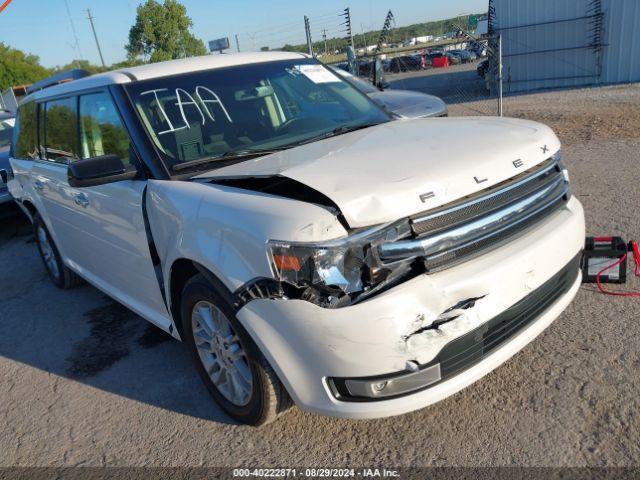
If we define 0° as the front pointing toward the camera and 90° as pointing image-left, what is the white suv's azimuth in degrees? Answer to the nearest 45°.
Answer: approximately 315°

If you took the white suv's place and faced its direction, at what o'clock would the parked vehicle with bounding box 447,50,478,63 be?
The parked vehicle is roughly at 8 o'clock from the white suv.

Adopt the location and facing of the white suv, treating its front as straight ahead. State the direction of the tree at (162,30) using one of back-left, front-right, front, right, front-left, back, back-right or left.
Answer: back-left

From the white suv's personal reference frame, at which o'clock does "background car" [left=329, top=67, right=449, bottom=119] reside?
The background car is roughly at 8 o'clock from the white suv.

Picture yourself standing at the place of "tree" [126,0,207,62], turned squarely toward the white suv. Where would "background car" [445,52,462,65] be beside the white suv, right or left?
left

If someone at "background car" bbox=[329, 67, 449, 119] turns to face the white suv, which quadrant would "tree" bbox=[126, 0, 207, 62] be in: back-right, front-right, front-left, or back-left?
back-right

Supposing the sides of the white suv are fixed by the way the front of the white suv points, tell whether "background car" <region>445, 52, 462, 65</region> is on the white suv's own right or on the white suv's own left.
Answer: on the white suv's own left
